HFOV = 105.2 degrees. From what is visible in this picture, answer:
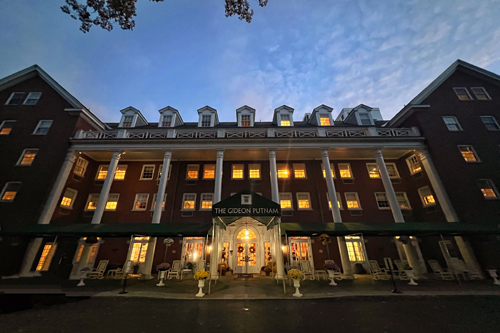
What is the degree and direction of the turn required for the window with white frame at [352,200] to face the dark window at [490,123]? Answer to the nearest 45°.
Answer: approximately 90° to its left

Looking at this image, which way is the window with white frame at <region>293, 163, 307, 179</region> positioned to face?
toward the camera

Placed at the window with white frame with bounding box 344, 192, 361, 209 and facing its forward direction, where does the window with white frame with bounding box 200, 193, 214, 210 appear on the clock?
the window with white frame with bounding box 200, 193, 214, 210 is roughly at 2 o'clock from the window with white frame with bounding box 344, 192, 361, 209.

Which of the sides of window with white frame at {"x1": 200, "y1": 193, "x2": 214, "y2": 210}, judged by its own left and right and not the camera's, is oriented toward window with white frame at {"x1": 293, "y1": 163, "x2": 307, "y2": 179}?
left

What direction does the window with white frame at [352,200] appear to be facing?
toward the camera

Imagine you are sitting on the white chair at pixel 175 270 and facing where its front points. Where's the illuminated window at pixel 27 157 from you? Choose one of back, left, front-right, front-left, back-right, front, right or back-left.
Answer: front-right

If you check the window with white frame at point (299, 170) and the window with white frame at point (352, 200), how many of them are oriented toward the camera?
2

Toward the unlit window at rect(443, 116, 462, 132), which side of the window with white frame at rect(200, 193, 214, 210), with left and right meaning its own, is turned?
left

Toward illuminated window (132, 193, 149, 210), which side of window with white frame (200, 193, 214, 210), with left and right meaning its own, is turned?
right

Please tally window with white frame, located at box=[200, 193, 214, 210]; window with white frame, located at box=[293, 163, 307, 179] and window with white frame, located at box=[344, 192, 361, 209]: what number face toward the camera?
3

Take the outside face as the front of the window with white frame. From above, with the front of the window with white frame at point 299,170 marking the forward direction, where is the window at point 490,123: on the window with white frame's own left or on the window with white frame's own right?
on the window with white frame's own left

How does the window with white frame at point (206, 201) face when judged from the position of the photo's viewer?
facing the viewer

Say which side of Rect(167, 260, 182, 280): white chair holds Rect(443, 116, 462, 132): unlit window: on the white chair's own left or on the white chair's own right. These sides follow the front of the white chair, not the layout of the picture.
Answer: on the white chair's own left

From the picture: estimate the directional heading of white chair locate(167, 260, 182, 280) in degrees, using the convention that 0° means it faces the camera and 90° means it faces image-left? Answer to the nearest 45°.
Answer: approximately 45°

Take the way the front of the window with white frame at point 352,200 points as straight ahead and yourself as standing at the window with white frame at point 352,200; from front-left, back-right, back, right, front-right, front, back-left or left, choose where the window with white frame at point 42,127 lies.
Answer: front-right
